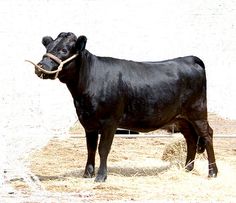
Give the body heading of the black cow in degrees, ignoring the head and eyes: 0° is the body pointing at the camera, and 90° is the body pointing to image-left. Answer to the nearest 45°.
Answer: approximately 90°
